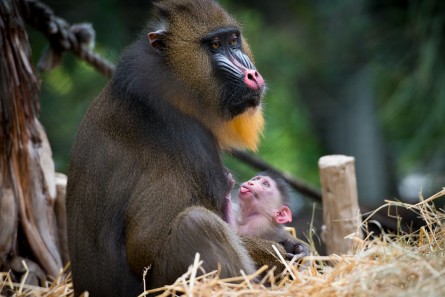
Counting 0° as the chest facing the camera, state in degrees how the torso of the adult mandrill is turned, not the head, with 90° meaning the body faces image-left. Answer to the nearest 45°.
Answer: approximately 270°

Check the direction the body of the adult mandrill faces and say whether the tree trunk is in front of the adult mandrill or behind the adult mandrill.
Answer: behind

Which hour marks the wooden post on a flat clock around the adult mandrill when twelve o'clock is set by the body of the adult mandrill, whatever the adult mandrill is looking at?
The wooden post is roughly at 11 o'clock from the adult mandrill.

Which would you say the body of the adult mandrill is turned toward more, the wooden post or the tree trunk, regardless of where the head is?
the wooden post
